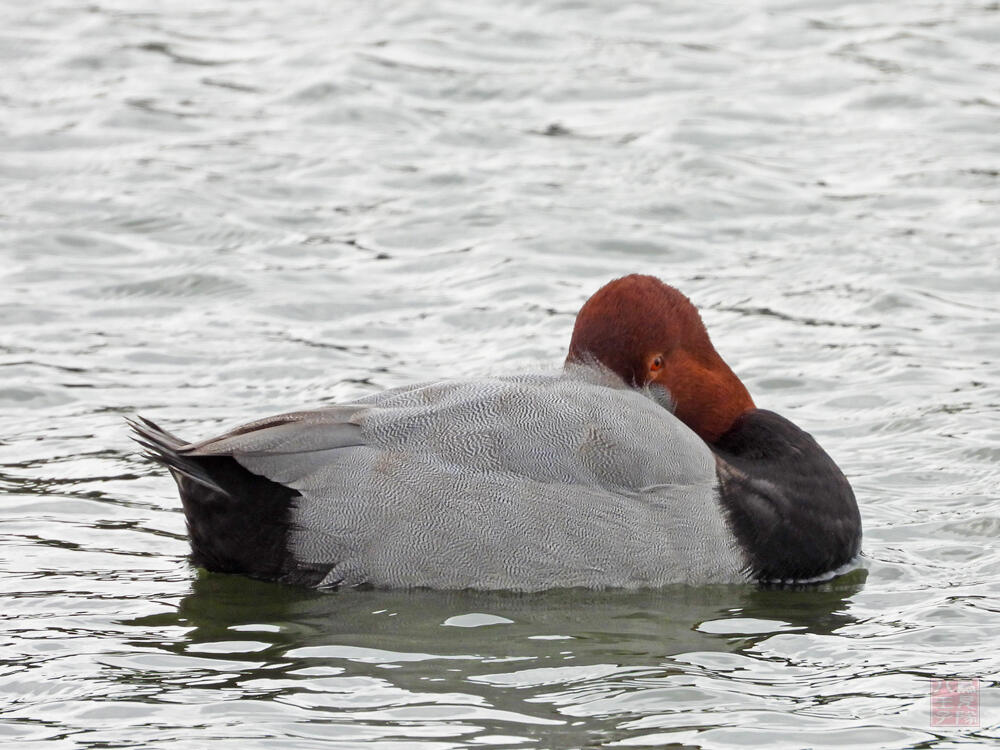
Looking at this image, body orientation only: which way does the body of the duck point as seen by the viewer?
to the viewer's right
